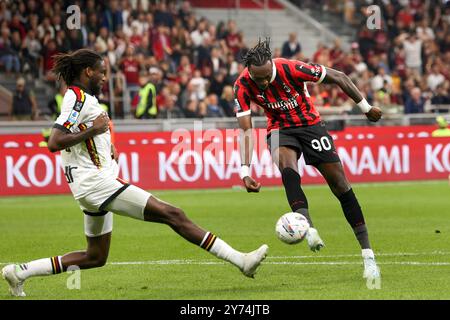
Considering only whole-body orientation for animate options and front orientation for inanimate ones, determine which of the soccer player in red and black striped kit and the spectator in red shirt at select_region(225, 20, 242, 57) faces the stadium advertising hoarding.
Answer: the spectator in red shirt

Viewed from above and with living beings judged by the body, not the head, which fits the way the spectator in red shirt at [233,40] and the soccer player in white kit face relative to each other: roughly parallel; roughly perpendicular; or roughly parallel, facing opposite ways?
roughly perpendicular

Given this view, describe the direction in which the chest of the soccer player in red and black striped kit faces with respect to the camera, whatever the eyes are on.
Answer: toward the camera

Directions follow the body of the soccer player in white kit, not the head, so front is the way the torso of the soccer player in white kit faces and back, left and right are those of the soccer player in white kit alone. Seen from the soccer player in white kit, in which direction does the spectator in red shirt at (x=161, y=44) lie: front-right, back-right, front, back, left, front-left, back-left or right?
left

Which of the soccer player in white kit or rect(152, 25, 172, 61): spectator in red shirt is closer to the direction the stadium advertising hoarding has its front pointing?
the soccer player in white kit

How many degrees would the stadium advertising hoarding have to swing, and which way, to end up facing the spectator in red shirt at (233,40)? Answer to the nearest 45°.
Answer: approximately 180°

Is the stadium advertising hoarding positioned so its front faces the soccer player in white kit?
yes

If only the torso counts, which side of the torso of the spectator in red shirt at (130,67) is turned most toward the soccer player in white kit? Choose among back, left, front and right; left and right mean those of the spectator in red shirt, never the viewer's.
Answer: front

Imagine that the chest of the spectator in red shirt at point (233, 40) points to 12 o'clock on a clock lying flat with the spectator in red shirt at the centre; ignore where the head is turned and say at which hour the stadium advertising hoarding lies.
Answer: The stadium advertising hoarding is roughly at 12 o'clock from the spectator in red shirt.

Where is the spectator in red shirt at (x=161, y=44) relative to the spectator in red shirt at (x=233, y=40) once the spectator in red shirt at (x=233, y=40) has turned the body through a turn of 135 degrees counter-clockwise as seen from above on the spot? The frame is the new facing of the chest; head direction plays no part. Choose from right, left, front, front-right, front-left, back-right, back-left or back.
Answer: back

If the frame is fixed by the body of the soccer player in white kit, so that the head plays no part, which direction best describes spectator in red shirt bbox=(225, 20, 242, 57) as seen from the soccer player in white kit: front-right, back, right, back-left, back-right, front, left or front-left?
left

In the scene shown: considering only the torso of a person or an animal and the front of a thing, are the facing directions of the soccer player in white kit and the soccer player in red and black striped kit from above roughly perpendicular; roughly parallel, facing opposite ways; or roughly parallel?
roughly perpendicular

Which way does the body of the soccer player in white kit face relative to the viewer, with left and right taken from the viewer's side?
facing to the right of the viewer

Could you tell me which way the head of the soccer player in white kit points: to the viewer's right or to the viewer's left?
to the viewer's right

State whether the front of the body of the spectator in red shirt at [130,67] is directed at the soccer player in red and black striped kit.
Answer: yes
